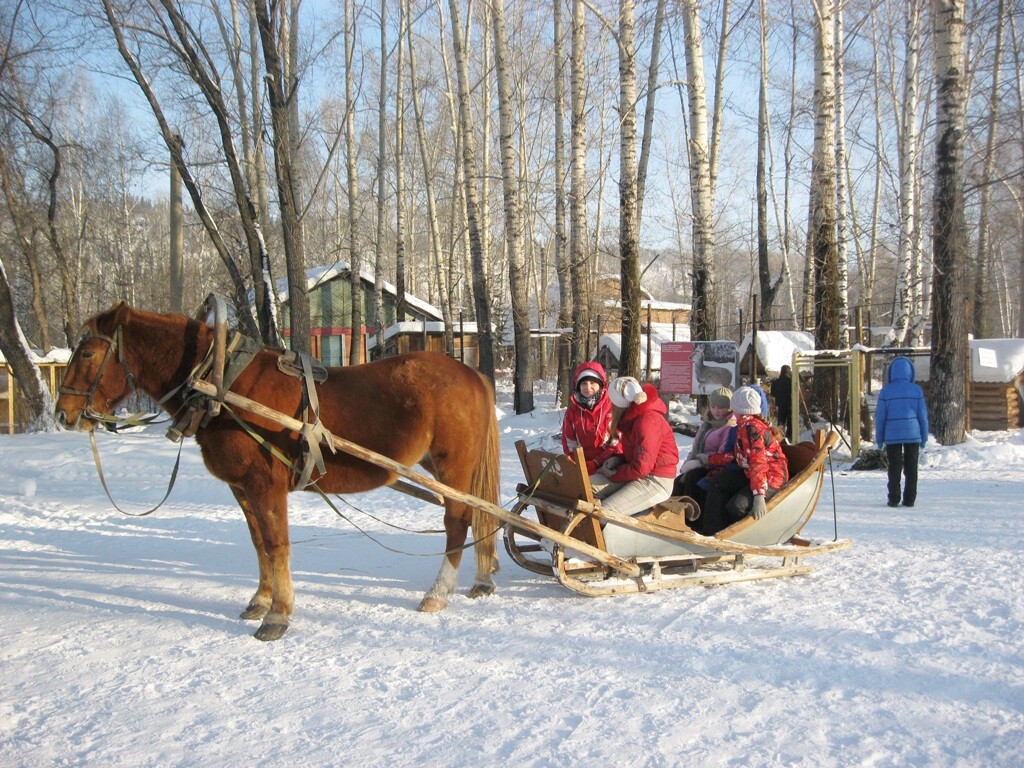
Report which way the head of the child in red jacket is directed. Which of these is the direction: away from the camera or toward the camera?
toward the camera

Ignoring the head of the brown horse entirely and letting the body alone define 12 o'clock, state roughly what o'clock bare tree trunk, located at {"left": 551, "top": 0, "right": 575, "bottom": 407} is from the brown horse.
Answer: The bare tree trunk is roughly at 4 o'clock from the brown horse.

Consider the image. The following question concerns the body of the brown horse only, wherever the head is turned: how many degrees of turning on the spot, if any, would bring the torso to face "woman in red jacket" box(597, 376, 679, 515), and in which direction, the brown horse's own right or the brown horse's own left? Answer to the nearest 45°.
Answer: approximately 180°

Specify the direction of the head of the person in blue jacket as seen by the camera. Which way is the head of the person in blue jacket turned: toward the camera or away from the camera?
away from the camera

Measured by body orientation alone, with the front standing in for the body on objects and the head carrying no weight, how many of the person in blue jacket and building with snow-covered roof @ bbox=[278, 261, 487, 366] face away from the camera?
1

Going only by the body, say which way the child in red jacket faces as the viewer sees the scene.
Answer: toward the camera

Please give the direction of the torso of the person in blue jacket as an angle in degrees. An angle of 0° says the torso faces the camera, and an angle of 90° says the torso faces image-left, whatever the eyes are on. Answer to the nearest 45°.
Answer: approximately 180°

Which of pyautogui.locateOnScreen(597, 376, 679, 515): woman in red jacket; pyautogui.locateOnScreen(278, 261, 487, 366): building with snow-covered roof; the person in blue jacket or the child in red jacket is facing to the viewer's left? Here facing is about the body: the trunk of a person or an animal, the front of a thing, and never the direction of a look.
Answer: the woman in red jacket

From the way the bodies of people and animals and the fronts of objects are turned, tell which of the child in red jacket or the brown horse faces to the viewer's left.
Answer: the brown horse

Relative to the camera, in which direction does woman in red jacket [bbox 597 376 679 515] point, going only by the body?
to the viewer's left

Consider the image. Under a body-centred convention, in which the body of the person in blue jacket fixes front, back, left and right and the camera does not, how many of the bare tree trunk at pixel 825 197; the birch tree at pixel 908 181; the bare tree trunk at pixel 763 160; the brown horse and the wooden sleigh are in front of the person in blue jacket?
3

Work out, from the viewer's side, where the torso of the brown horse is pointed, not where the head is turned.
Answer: to the viewer's left

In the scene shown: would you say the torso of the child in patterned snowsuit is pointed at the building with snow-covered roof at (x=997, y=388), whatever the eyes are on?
no

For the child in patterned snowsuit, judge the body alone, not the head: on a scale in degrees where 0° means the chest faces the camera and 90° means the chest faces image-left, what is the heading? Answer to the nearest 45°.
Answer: approximately 90°

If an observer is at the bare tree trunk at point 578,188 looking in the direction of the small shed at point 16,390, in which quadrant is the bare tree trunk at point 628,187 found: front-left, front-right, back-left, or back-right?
back-left
